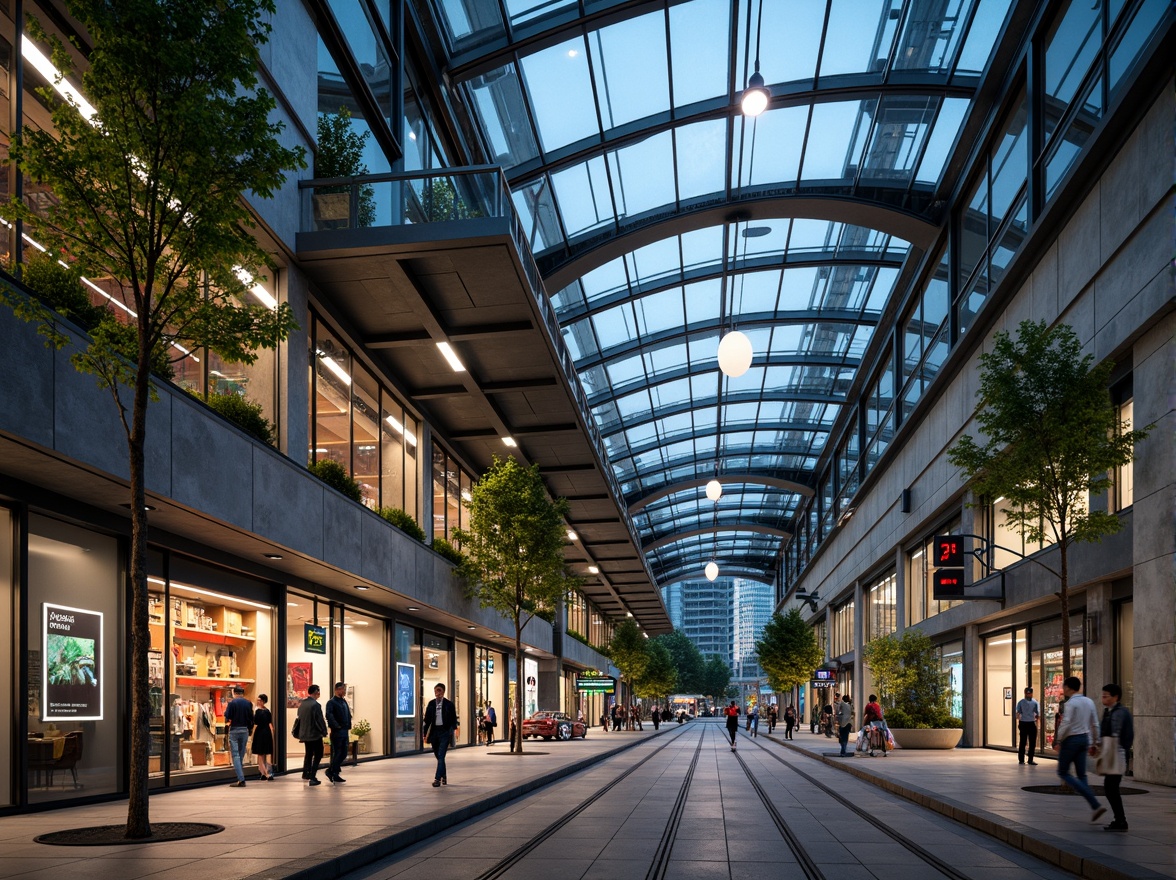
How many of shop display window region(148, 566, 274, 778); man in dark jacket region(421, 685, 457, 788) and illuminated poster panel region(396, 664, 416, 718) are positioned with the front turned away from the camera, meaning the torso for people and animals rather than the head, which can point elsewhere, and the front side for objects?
0

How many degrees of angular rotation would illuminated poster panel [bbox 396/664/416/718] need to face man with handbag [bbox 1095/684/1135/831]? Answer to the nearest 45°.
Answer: approximately 45° to its right

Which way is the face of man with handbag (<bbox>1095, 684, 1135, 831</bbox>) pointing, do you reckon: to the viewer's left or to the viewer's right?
to the viewer's left

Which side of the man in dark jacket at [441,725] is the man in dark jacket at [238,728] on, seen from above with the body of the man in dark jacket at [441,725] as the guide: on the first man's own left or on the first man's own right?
on the first man's own right

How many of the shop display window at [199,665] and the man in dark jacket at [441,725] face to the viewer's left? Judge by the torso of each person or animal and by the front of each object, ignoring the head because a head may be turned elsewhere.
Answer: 0

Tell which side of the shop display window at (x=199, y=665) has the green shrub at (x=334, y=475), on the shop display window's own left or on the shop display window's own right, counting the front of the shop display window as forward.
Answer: on the shop display window's own left

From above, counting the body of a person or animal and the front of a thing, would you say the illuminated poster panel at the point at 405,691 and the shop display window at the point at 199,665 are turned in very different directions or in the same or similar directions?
same or similar directions

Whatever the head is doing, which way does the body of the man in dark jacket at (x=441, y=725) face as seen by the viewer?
toward the camera

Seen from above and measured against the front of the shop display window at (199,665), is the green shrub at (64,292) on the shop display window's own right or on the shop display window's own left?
on the shop display window's own right

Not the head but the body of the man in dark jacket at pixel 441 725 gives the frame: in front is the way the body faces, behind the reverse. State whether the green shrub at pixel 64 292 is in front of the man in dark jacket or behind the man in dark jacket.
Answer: in front

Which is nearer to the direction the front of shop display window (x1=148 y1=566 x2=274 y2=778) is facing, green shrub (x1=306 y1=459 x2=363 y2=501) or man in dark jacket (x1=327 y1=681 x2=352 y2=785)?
the man in dark jacket
